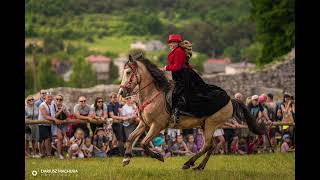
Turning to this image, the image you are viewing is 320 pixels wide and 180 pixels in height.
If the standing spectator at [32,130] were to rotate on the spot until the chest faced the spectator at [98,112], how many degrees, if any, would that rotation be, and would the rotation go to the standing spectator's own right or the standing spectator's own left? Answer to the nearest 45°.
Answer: approximately 90° to the standing spectator's own left

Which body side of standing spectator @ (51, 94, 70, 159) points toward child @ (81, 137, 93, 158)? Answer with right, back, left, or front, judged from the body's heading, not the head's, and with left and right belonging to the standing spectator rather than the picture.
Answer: left

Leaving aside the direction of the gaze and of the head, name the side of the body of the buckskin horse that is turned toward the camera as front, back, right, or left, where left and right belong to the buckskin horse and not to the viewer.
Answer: left

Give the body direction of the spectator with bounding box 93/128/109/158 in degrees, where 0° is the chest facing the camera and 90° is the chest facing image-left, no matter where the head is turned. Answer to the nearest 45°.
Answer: approximately 0°

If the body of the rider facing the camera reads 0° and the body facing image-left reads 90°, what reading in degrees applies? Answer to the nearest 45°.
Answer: approximately 90°

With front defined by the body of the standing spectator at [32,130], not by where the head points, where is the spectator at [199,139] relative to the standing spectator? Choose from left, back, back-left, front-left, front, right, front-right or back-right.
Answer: left

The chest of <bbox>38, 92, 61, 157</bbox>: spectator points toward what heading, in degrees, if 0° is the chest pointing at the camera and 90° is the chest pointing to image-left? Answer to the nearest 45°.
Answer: approximately 315°

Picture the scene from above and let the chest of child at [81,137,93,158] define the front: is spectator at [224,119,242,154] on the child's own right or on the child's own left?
on the child's own left
